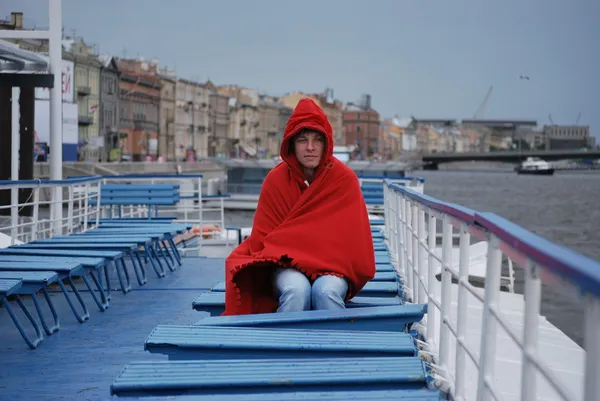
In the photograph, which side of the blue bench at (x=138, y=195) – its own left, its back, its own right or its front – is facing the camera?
front

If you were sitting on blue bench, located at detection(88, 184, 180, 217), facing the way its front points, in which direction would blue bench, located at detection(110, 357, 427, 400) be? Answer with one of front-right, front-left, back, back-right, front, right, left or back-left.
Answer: front

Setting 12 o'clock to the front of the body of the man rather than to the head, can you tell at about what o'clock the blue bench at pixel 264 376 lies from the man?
The blue bench is roughly at 12 o'clock from the man.

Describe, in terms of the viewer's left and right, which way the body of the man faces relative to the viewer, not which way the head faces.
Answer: facing the viewer

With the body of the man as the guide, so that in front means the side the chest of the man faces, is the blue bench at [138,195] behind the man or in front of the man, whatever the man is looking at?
behind

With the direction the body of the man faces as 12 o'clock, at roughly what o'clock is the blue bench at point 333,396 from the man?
The blue bench is roughly at 12 o'clock from the man.

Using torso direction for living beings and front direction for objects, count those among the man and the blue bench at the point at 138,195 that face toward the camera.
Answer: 2

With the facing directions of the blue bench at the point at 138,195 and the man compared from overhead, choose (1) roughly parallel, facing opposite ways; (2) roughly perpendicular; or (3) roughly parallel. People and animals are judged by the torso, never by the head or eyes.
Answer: roughly parallel

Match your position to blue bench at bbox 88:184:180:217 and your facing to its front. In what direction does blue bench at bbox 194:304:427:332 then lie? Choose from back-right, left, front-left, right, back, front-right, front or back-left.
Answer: front

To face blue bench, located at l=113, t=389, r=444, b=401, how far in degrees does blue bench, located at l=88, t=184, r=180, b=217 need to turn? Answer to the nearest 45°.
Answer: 0° — it already faces it
